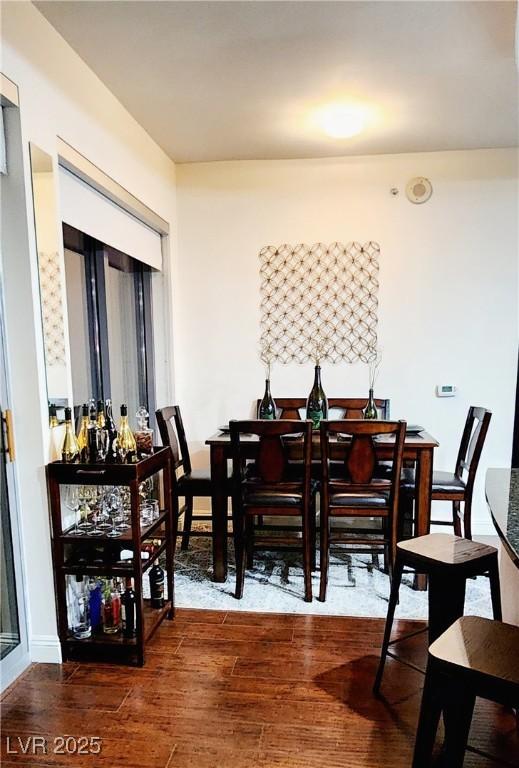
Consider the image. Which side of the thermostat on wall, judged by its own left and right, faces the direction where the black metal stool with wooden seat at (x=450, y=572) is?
front

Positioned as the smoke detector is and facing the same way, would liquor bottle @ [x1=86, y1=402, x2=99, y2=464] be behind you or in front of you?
in front

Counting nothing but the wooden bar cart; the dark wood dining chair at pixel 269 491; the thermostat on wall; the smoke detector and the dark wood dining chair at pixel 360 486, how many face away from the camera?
2

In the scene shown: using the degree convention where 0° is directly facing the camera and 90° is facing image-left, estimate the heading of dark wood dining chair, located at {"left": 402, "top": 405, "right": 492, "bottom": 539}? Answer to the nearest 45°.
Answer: approximately 90°

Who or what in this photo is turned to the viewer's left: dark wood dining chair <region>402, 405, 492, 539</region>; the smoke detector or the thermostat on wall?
the dark wood dining chair

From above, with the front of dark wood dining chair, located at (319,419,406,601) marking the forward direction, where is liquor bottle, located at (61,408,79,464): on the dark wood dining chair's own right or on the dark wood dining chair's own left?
on the dark wood dining chair's own left

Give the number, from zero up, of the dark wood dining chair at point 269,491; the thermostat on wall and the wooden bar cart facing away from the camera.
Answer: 1

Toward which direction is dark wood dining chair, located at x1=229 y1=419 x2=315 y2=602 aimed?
away from the camera

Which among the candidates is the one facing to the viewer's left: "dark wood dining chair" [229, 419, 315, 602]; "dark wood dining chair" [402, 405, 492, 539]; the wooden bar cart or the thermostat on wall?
"dark wood dining chair" [402, 405, 492, 539]

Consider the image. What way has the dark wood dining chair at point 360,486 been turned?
away from the camera

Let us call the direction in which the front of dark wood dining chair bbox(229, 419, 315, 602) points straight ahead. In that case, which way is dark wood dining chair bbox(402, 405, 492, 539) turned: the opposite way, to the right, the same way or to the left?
to the left
